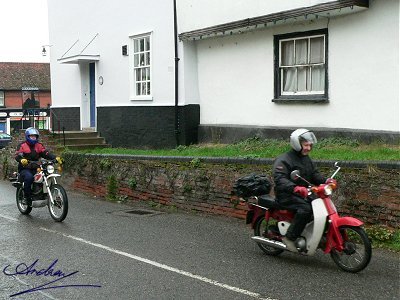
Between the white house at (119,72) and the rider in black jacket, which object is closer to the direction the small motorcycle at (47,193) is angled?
the rider in black jacket

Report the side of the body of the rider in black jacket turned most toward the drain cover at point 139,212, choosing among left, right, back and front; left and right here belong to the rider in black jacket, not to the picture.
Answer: back

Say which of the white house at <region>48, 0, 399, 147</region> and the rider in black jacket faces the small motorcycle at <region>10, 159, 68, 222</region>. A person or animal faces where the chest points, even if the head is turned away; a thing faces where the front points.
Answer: the white house

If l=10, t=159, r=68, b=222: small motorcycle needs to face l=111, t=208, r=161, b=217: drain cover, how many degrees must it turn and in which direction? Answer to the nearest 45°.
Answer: approximately 45° to its left

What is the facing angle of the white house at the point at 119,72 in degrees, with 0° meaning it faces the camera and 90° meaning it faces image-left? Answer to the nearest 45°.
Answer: approximately 45°

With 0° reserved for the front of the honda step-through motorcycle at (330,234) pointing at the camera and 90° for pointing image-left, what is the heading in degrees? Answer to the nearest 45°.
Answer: approximately 315°

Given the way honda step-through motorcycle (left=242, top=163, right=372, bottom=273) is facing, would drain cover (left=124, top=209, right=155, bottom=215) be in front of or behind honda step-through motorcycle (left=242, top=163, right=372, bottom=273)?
behind
